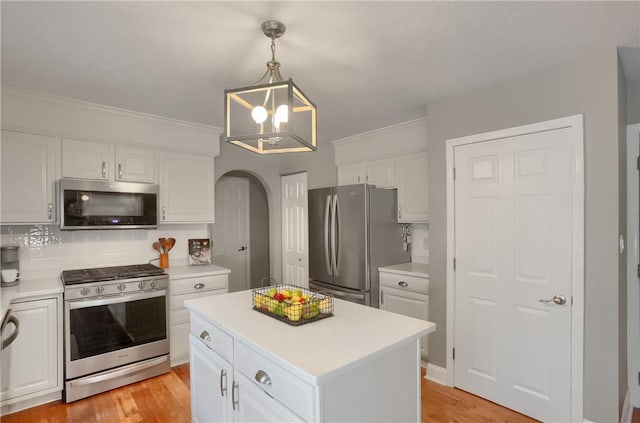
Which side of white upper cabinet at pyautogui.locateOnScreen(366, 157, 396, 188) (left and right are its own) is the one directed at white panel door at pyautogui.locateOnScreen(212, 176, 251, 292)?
right

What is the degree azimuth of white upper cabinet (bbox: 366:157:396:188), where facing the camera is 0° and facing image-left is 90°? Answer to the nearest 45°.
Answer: approximately 45°

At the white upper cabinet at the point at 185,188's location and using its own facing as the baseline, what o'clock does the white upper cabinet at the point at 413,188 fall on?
the white upper cabinet at the point at 413,188 is roughly at 10 o'clock from the white upper cabinet at the point at 185,188.

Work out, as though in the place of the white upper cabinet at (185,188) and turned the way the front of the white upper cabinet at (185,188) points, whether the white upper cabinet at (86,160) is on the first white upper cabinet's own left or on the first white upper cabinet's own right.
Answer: on the first white upper cabinet's own right

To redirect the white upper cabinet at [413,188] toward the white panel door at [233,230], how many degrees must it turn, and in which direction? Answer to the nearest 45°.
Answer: approximately 45° to its right

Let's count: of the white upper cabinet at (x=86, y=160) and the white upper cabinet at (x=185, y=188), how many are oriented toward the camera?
2

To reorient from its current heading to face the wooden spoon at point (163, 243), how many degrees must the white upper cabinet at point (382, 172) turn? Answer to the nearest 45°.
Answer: approximately 45° to its right
